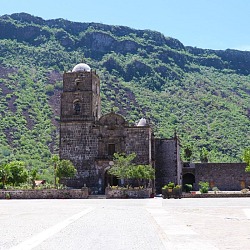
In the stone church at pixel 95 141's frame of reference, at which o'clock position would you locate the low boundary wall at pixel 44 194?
The low boundary wall is roughly at 1 o'clock from the stone church.

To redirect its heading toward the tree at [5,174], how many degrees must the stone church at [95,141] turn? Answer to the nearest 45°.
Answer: approximately 90° to its right

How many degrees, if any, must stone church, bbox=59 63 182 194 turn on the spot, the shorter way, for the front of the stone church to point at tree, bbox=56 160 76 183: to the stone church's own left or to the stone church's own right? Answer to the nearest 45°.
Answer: approximately 45° to the stone church's own right

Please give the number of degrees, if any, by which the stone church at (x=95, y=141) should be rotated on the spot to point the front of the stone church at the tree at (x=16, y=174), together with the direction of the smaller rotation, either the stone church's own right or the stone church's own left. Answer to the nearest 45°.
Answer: approximately 90° to the stone church's own right

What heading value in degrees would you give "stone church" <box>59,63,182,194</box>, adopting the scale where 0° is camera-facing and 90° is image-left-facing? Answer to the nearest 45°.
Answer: approximately 0°

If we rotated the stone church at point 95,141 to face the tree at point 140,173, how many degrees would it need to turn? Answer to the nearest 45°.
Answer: approximately 45° to its left

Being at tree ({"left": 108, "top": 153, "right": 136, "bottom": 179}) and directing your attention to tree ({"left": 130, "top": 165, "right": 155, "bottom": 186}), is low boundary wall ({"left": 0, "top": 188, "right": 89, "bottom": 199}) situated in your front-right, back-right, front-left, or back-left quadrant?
back-right

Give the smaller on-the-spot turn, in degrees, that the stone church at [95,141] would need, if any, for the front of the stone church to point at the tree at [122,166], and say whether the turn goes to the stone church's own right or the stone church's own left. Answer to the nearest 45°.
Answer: approximately 45° to the stone church's own left
